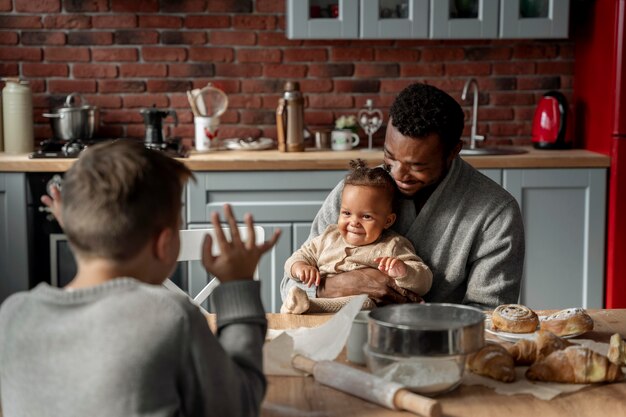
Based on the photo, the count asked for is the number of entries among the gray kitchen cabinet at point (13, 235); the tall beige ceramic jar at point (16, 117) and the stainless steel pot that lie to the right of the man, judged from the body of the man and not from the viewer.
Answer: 3

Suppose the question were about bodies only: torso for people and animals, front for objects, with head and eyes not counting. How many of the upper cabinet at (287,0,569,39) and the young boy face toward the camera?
1

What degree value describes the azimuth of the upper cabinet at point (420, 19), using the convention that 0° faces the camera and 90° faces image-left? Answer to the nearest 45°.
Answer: approximately 0°

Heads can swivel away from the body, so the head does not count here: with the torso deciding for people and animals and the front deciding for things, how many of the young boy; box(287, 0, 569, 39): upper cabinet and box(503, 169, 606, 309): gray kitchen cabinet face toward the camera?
2

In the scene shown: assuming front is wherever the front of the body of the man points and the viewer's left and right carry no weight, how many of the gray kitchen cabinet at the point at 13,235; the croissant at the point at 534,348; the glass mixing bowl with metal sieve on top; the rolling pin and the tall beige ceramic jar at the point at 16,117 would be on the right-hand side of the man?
2

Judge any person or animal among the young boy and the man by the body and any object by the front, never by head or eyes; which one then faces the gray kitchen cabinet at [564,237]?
the young boy

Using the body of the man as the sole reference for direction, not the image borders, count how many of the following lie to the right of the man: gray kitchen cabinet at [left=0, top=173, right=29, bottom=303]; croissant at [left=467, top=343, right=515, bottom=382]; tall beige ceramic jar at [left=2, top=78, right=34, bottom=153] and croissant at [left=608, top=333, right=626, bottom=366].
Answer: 2

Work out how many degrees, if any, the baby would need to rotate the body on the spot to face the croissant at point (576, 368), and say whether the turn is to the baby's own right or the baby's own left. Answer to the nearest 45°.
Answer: approximately 90° to the baby's own left

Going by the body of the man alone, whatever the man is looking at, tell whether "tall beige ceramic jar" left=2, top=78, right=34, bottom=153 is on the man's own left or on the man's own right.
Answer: on the man's own right

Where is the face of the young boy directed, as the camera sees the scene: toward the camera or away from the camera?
away from the camera

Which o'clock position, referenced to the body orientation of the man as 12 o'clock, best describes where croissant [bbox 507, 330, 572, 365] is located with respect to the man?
The croissant is roughly at 10 o'clock from the man.

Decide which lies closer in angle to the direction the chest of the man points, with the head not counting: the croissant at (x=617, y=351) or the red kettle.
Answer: the croissant

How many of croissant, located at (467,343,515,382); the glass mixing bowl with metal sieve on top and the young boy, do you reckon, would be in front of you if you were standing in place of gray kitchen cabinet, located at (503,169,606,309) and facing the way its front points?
3

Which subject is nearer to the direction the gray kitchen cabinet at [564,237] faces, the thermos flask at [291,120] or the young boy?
the young boy
